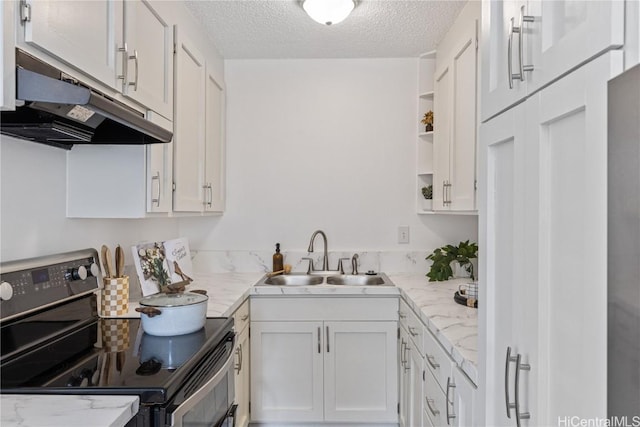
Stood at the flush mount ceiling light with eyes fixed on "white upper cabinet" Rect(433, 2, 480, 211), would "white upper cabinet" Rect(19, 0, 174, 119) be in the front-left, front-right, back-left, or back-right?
back-right

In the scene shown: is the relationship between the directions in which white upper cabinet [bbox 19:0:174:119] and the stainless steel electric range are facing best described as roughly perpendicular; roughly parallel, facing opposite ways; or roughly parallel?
roughly parallel

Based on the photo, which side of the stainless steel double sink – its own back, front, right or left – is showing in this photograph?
front

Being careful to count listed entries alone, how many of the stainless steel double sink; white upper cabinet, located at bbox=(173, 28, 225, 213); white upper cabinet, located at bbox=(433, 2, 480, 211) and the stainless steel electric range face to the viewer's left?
1

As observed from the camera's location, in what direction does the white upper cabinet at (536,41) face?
facing the viewer and to the left of the viewer

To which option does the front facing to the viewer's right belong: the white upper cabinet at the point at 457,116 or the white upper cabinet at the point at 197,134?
the white upper cabinet at the point at 197,134

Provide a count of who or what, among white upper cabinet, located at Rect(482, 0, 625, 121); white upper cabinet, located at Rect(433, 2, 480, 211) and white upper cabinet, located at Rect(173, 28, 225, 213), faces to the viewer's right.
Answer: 1

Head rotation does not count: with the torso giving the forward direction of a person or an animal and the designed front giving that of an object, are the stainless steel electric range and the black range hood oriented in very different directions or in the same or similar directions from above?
same or similar directions

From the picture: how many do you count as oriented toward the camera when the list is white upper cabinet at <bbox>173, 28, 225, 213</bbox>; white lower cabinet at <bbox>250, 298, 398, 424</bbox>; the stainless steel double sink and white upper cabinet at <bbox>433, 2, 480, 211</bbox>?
2

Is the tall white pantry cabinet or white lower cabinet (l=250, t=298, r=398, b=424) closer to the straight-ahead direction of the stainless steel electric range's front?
the tall white pantry cabinet

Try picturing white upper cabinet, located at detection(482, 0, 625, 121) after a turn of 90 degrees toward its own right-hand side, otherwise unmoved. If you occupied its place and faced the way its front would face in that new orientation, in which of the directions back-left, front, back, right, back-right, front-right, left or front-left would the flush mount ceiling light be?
front

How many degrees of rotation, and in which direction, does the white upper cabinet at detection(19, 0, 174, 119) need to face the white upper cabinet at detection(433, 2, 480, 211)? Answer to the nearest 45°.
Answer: approximately 45° to its left
